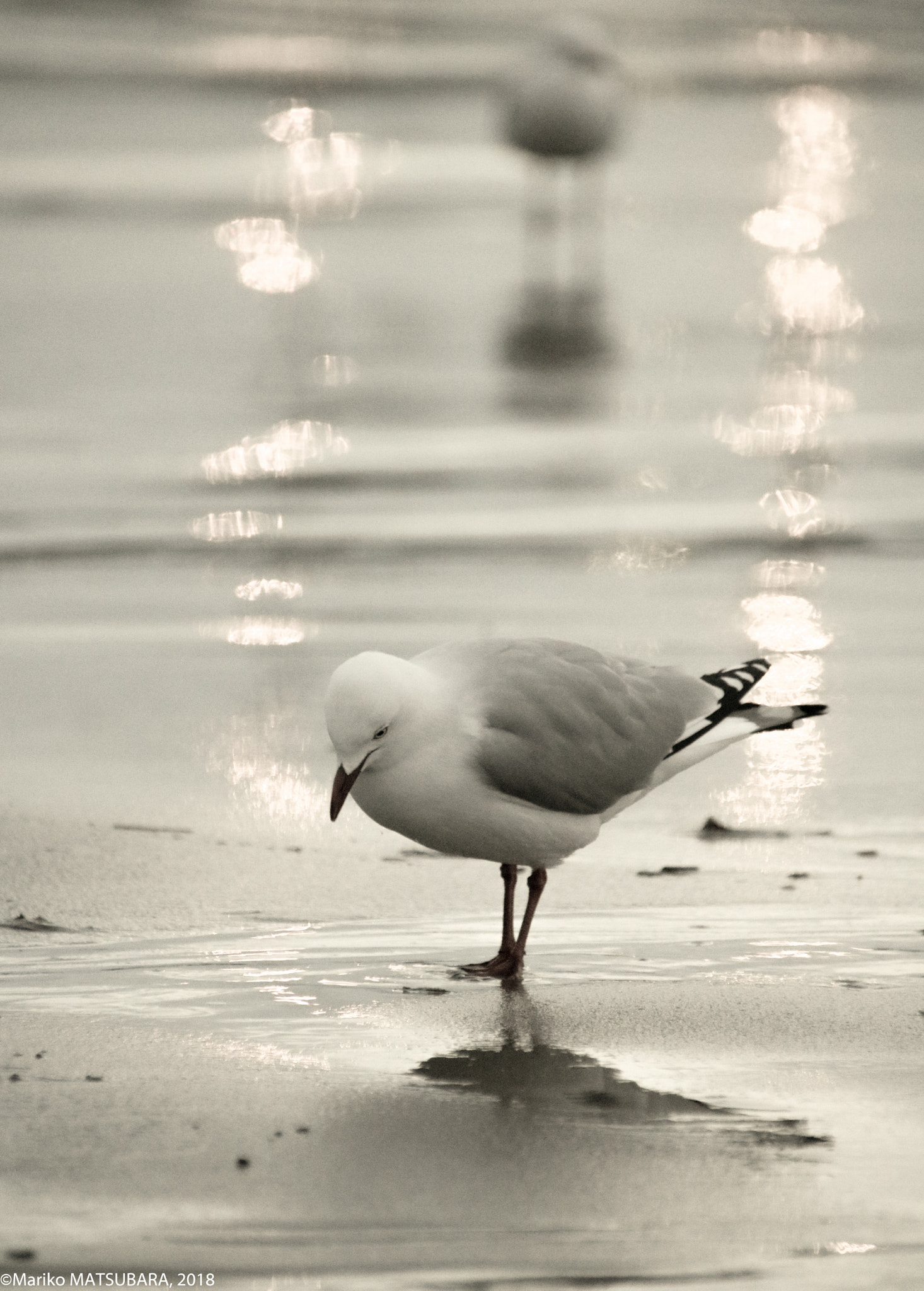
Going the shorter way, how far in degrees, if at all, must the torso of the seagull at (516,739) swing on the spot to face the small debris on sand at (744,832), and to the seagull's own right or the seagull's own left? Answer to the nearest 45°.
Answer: approximately 135° to the seagull's own right

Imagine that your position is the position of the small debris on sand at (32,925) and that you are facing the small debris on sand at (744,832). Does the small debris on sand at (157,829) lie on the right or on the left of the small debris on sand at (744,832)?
left

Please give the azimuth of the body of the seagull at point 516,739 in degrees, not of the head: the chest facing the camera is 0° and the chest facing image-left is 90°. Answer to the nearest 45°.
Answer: approximately 90°
